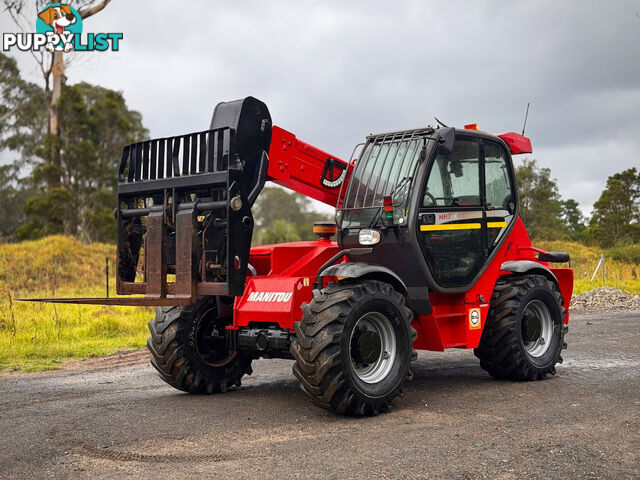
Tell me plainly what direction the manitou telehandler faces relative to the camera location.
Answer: facing the viewer and to the left of the viewer

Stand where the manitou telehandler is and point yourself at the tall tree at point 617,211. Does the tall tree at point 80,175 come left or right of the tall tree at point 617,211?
left

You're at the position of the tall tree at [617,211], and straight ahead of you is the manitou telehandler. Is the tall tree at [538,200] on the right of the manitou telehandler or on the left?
right

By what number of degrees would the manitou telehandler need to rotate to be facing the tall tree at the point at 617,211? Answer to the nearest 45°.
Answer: approximately 180°

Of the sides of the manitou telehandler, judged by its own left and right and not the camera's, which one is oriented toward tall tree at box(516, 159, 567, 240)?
back

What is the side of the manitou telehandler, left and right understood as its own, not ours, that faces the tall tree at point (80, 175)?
right

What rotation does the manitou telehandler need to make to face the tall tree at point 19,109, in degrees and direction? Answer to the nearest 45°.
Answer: approximately 90° to its right

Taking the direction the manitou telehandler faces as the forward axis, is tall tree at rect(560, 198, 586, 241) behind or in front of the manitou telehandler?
behind

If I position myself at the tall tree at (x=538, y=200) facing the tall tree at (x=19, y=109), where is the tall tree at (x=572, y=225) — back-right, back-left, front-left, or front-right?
back-right
